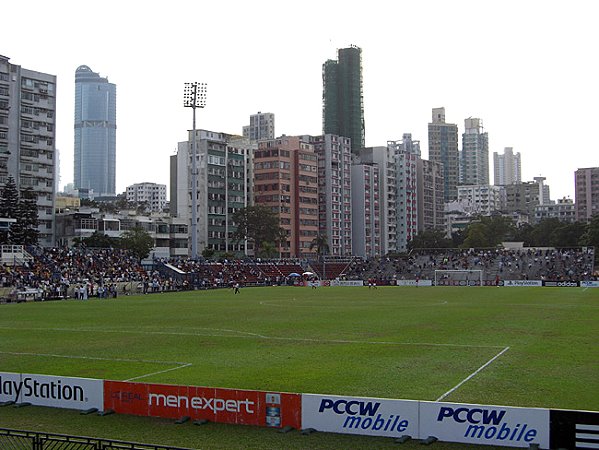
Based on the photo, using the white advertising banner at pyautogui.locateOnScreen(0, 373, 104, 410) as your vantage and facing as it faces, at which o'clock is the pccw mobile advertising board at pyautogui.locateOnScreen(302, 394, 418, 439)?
The pccw mobile advertising board is roughly at 9 o'clock from the white advertising banner.

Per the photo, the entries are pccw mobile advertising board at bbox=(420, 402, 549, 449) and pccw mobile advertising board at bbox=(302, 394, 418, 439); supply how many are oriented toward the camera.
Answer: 2

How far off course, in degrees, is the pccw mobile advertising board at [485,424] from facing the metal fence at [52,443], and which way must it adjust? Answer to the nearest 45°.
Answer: approximately 45° to its right

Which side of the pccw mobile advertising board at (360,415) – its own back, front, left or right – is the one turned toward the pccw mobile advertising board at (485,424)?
left

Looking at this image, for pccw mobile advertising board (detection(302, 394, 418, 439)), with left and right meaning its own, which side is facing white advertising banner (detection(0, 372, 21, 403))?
right

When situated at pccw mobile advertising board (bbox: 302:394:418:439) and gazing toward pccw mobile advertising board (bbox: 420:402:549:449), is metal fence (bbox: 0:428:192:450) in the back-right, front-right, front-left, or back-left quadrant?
back-right

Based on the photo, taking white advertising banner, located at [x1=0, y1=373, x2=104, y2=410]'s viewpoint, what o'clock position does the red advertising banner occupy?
The red advertising banner is roughly at 9 o'clock from the white advertising banner.

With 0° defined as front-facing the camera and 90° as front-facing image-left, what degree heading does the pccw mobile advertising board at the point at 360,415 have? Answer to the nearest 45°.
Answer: approximately 0°

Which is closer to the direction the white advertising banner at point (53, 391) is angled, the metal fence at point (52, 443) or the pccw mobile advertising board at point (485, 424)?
the metal fence

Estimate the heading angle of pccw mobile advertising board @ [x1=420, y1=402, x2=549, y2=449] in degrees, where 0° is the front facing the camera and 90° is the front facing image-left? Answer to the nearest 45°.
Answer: approximately 0°

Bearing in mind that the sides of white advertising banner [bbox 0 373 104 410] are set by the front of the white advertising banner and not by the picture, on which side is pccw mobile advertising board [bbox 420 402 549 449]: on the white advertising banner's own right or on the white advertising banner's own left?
on the white advertising banner's own left
